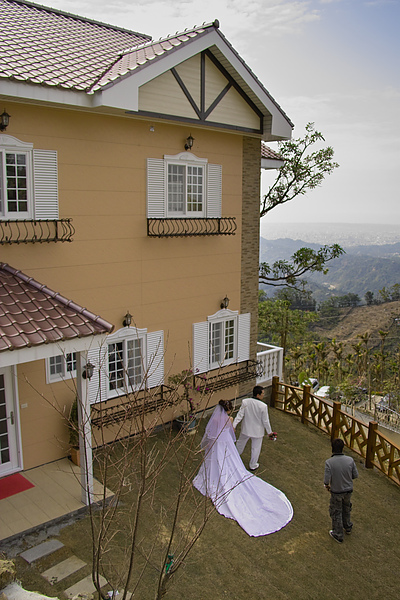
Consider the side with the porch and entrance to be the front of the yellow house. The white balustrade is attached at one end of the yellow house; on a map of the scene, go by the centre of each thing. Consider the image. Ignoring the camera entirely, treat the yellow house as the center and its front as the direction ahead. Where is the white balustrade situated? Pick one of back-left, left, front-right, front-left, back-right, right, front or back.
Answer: left

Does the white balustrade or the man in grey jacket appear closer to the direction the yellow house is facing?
the man in grey jacket

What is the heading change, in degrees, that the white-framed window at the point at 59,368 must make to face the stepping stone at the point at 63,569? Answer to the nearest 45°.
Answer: approximately 45° to its right

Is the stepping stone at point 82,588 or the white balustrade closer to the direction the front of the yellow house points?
the stepping stone

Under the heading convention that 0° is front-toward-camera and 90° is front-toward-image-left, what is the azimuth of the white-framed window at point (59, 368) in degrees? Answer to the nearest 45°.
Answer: approximately 315°

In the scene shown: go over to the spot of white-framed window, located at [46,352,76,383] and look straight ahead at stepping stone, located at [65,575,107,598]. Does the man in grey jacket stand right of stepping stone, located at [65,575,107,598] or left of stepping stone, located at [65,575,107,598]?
left

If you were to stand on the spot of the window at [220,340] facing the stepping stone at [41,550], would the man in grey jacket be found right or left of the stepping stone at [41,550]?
left

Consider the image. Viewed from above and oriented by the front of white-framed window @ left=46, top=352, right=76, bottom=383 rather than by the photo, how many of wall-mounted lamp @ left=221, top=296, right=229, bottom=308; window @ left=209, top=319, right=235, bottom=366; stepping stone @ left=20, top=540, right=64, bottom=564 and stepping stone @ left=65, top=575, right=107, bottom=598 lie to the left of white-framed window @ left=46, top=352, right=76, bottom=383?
2

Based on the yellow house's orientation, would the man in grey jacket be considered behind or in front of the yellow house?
in front

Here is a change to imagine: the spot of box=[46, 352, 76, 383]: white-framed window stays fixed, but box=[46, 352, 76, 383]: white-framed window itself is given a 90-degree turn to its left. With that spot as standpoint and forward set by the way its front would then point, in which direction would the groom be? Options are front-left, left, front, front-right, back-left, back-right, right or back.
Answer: front-right

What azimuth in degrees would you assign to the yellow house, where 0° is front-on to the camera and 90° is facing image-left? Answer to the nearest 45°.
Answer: approximately 315°
